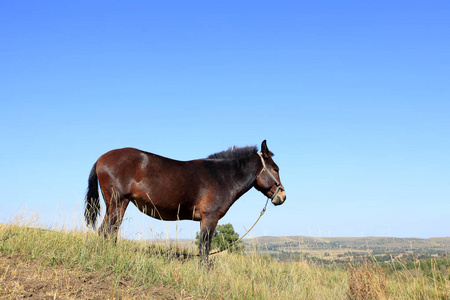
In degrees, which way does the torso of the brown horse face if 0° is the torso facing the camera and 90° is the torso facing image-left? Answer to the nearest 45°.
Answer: approximately 270°
